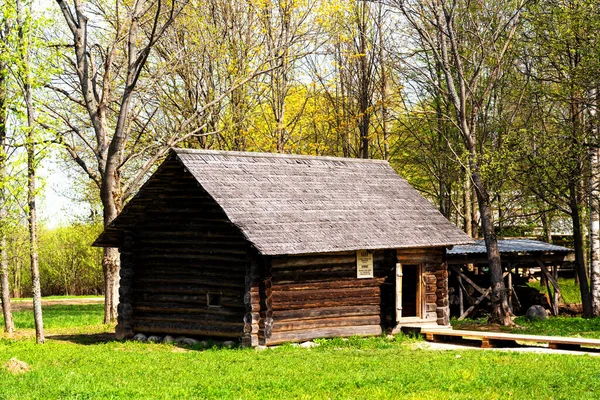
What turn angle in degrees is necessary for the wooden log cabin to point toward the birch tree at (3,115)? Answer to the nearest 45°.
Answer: approximately 135° to its right

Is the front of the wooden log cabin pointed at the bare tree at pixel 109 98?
no

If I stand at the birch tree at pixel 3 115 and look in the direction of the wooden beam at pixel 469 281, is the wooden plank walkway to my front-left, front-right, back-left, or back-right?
front-right

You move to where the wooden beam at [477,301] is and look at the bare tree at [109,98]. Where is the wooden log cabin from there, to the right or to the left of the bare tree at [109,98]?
left

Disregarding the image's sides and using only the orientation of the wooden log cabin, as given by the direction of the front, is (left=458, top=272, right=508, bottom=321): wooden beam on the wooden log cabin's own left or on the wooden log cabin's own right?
on the wooden log cabin's own left

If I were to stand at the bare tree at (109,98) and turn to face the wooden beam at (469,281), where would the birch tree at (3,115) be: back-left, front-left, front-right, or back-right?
back-right

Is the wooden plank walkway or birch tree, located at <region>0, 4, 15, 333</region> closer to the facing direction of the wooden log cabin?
the wooden plank walkway

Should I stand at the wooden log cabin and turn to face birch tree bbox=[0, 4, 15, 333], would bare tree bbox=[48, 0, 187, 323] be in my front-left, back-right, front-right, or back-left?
front-right

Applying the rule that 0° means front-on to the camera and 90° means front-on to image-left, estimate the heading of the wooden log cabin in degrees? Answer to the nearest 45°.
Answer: approximately 315°

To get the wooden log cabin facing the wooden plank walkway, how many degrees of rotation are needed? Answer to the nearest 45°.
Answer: approximately 45° to its left

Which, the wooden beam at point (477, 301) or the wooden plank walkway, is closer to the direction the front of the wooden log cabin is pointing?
the wooden plank walkway

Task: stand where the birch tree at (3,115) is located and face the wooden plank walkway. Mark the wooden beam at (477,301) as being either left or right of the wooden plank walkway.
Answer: left

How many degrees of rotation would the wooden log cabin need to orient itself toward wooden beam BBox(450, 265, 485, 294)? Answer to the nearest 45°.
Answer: approximately 90° to its left
